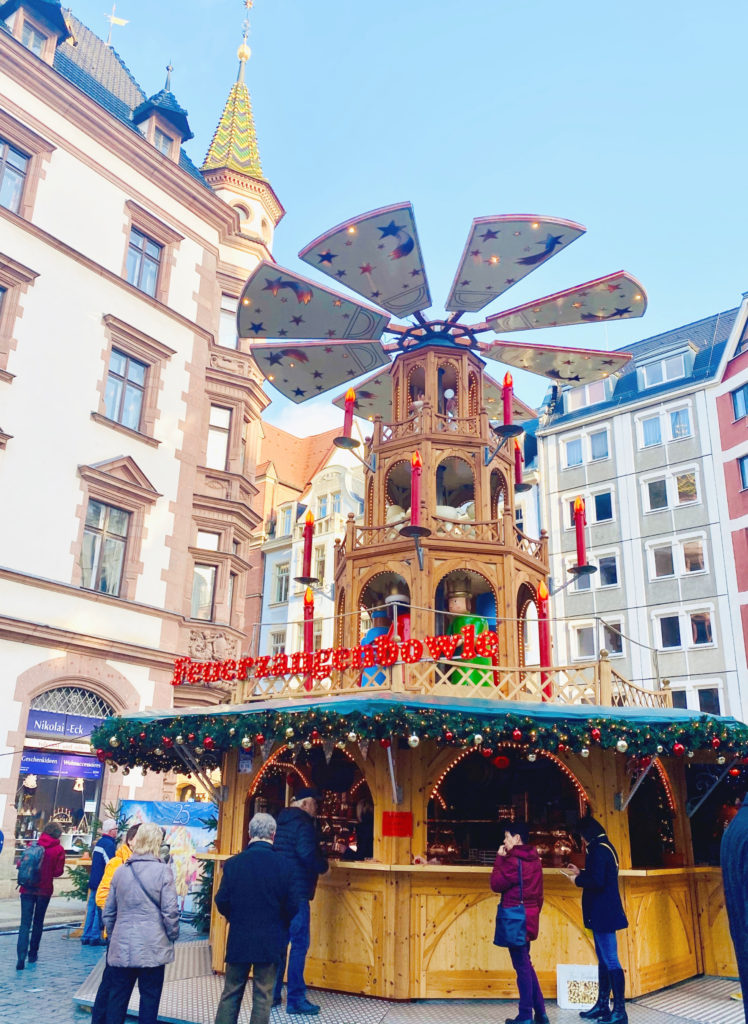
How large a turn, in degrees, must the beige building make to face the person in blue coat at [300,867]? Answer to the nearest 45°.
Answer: approximately 45° to its right

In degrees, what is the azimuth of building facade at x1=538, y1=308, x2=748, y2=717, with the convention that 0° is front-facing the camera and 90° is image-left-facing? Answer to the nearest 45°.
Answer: approximately 45°

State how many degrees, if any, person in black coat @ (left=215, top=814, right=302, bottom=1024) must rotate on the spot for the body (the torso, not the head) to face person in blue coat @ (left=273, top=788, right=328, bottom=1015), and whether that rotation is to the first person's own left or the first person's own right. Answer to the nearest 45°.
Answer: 0° — they already face them

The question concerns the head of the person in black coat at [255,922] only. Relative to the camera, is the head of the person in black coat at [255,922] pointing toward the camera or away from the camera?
away from the camera
